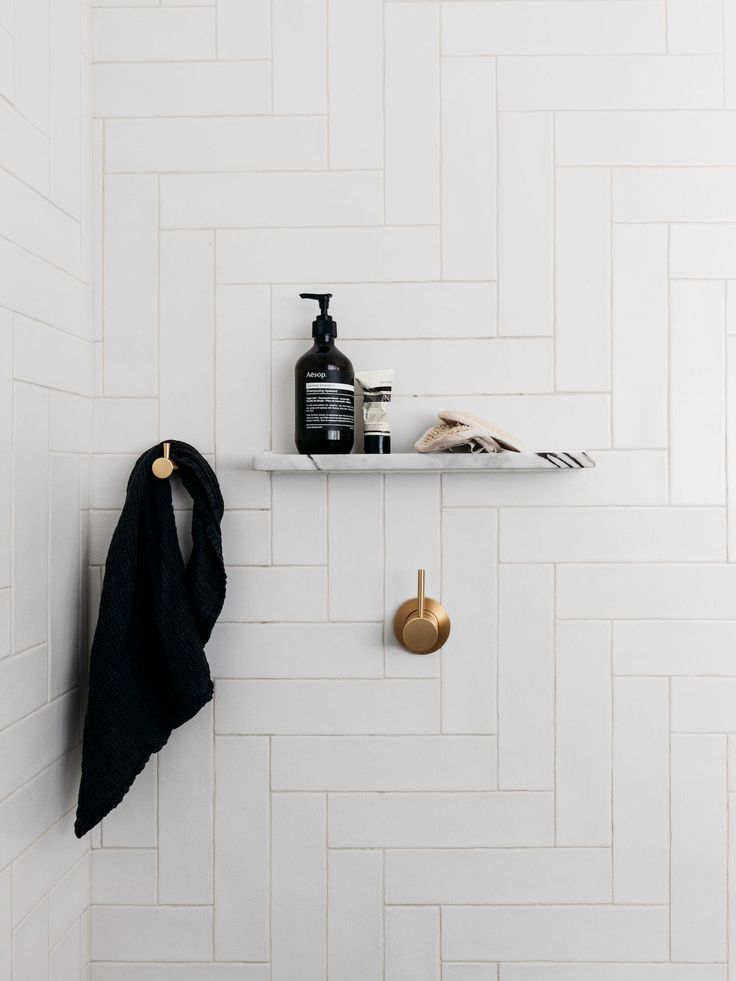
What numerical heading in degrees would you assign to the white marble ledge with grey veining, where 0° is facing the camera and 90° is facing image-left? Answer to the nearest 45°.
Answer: approximately 0°

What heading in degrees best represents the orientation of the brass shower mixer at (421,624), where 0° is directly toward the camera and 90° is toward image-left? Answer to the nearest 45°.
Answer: approximately 0°

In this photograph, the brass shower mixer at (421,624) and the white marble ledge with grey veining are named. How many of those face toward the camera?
2
